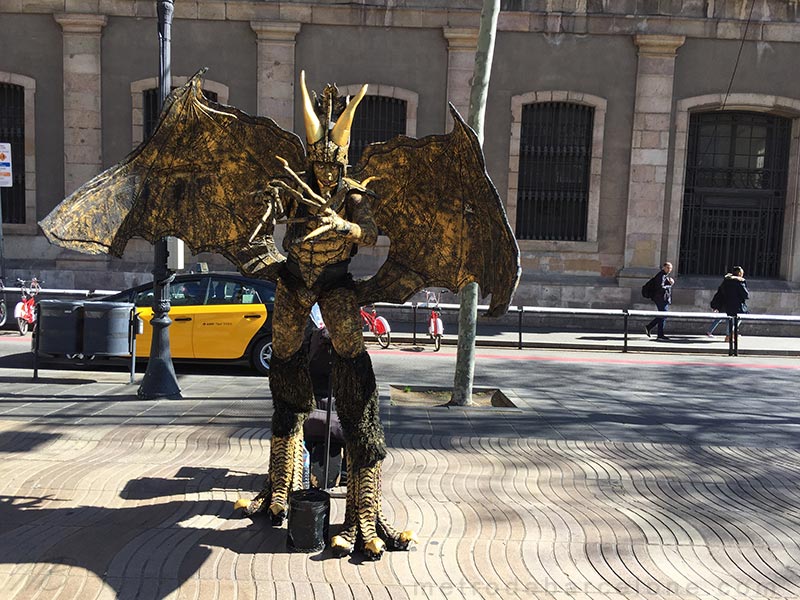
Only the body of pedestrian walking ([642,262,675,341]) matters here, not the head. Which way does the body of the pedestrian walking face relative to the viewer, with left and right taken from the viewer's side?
facing to the right of the viewer

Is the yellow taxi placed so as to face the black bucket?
no

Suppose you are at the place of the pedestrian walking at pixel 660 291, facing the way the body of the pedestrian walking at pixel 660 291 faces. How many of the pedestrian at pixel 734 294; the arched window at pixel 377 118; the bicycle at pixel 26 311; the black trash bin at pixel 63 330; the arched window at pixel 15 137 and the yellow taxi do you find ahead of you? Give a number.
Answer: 1

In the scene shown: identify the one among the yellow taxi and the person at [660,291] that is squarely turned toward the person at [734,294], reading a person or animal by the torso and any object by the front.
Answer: the person at [660,291]

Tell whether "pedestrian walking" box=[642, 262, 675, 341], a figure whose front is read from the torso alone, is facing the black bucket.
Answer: no

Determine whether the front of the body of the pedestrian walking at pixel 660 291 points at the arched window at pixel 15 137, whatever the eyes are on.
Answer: no

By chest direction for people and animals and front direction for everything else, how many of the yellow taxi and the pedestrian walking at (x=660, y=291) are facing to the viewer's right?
1
